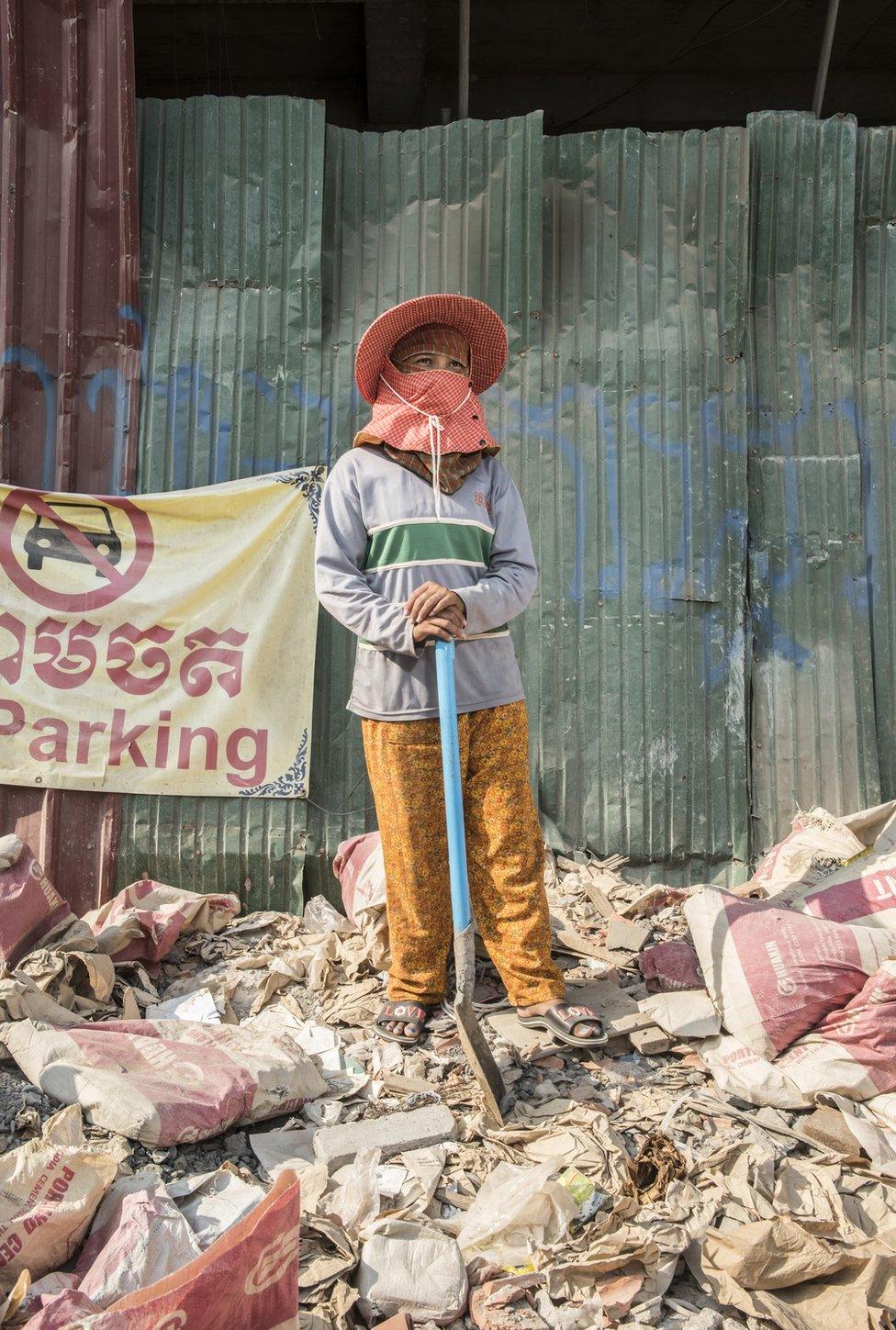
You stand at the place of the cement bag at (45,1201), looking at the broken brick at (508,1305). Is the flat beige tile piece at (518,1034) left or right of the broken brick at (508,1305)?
left

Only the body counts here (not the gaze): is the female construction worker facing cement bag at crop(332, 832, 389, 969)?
no

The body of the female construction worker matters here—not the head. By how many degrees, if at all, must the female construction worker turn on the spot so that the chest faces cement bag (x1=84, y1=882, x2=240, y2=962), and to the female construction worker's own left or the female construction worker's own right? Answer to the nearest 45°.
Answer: approximately 135° to the female construction worker's own right

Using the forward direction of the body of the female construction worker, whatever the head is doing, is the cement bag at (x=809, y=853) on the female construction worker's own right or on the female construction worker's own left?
on the female construction worker's own left

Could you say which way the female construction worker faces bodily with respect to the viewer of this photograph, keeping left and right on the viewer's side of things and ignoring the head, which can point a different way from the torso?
facing the viewer

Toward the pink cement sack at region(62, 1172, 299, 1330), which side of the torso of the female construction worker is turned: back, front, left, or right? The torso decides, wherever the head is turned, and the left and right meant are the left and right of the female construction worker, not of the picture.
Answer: front

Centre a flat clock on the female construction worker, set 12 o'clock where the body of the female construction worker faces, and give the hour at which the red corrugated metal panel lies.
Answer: The red corrugated metal panel is roughly at 4 o'clock from the female construction worker.

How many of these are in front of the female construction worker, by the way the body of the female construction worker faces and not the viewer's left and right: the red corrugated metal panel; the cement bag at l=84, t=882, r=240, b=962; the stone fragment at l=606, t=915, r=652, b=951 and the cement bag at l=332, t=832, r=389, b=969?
0

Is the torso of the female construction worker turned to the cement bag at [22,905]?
no

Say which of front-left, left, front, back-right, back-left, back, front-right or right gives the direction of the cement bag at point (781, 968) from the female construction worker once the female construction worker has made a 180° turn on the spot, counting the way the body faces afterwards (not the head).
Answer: right

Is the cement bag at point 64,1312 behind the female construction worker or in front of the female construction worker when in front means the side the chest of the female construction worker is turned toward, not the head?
in front

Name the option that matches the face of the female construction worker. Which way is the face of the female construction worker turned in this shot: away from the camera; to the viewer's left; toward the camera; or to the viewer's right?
toward the camera

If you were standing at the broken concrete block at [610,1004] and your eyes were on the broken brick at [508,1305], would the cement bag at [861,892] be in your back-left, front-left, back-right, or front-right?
back-left
